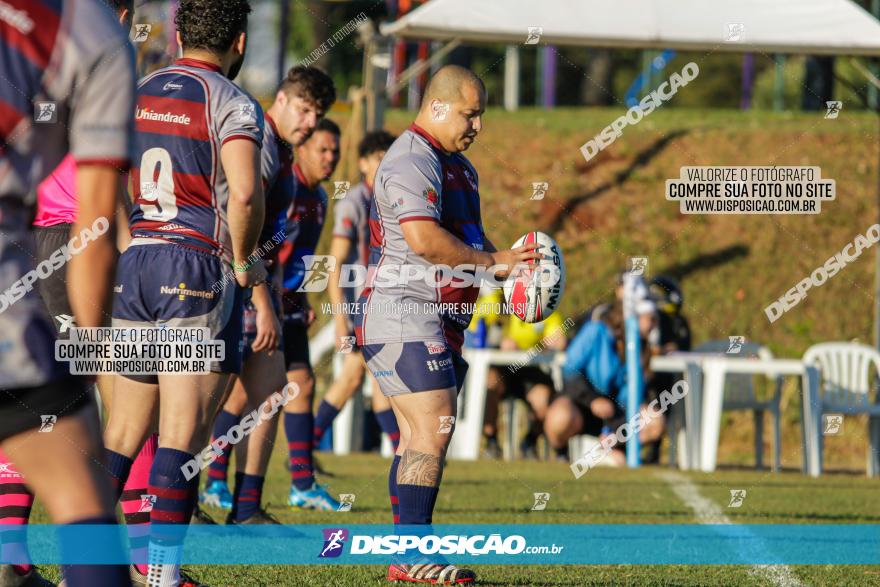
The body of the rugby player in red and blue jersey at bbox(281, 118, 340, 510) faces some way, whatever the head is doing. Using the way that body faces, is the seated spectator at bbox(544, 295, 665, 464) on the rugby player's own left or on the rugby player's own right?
on the rugby player's own left

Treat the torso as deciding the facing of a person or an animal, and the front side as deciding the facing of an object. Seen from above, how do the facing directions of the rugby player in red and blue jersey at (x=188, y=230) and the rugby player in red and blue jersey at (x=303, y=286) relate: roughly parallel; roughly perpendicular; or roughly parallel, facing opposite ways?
roughly perpendicular

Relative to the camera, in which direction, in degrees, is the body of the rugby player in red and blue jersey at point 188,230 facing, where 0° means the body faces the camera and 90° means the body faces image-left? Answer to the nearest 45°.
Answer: approximately 225°

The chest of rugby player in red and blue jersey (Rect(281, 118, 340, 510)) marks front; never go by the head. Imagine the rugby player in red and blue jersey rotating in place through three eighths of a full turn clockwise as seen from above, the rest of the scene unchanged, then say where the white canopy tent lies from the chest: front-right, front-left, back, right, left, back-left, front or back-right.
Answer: back-right

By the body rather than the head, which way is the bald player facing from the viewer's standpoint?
to the viewer's right

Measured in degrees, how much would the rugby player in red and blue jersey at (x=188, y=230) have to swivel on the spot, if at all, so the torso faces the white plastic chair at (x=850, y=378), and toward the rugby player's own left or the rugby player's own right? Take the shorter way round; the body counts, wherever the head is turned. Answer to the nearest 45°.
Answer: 0° — they already face it

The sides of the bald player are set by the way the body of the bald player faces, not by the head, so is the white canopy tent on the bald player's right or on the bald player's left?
on the bald player's left

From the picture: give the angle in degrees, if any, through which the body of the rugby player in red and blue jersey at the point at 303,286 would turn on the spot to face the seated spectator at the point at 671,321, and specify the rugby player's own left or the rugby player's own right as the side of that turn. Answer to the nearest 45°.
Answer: approximately 90° to the rugby player's own left

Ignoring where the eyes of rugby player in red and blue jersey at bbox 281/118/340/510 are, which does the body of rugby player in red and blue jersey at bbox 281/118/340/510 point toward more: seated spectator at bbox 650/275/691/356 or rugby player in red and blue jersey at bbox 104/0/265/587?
the rugby player in red and blue jersey

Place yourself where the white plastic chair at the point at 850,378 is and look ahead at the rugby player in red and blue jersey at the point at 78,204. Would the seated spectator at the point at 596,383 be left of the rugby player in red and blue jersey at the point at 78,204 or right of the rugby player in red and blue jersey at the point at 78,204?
right

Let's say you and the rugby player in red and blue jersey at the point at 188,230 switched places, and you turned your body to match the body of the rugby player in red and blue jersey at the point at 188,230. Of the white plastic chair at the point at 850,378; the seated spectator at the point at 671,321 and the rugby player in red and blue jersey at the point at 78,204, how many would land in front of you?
2

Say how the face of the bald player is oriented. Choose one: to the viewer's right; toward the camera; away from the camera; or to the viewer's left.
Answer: to the viewer's right
